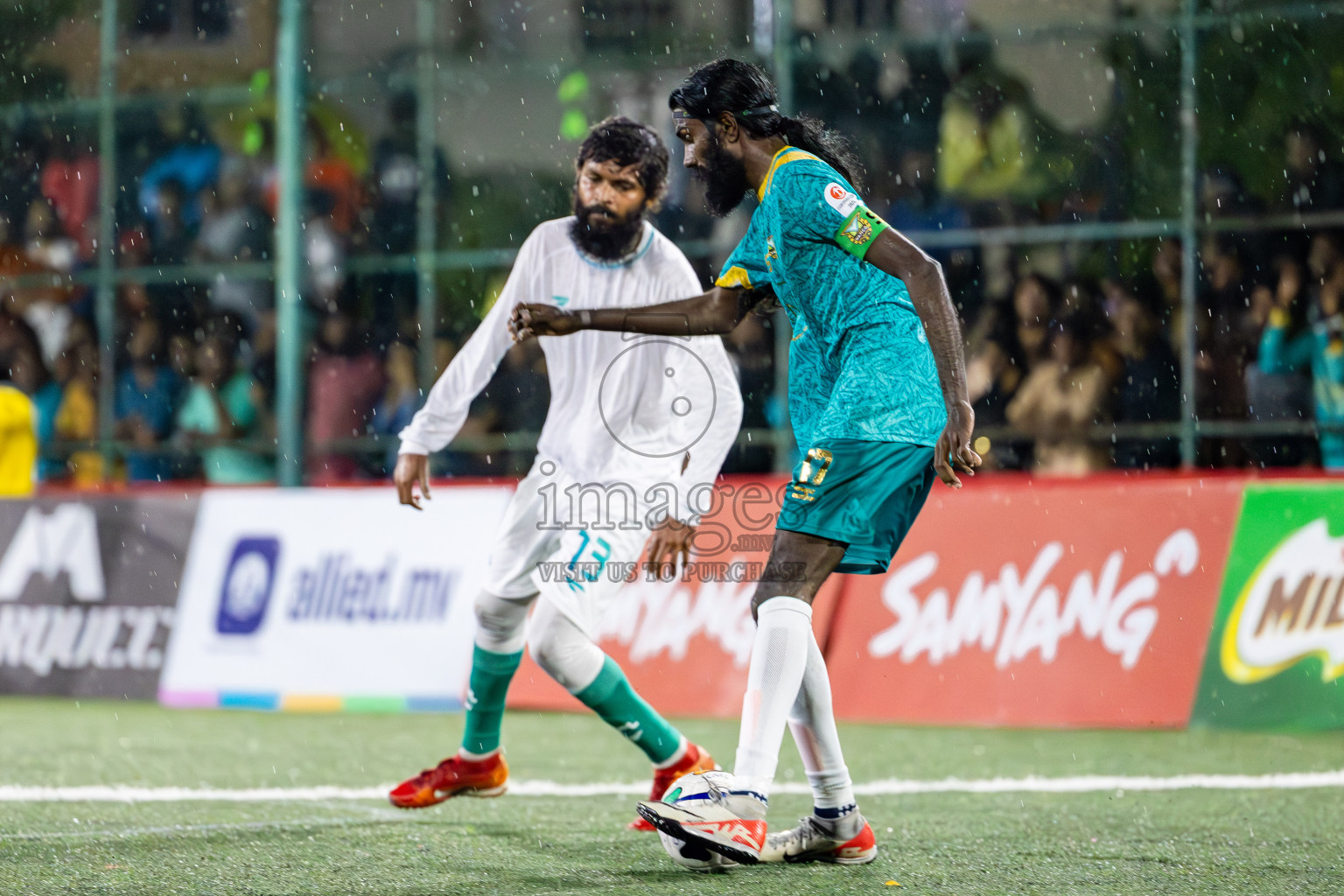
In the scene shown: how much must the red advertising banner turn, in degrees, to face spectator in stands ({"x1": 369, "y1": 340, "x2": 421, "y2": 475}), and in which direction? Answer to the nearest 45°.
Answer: approximately 135° to its right

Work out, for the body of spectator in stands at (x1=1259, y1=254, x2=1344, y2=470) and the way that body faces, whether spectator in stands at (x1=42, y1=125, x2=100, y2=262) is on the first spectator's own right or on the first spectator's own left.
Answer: on the first spectator's own right

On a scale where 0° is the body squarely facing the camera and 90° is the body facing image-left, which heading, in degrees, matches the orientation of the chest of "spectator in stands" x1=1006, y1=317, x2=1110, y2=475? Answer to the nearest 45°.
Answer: approximately 0°

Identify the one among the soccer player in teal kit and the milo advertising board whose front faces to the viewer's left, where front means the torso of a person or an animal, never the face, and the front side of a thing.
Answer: the soccer player in teal kit

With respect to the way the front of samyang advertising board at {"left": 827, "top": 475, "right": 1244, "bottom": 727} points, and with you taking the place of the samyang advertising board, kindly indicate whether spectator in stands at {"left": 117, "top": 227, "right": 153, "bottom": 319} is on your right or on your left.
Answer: on your right

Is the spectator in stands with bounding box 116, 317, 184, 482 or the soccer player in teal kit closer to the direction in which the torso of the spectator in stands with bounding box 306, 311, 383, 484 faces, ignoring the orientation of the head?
the soccer player in teal kit

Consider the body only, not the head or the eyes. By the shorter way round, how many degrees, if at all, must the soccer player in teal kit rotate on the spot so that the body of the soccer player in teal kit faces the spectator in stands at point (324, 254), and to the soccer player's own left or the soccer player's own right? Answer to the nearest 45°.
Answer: approximately 90° to the soccer player's own right

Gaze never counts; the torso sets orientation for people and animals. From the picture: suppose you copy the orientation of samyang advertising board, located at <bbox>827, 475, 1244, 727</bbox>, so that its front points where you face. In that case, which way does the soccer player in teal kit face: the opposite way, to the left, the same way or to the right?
to the right

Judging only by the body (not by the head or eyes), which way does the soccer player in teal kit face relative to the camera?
to the viewer's left
